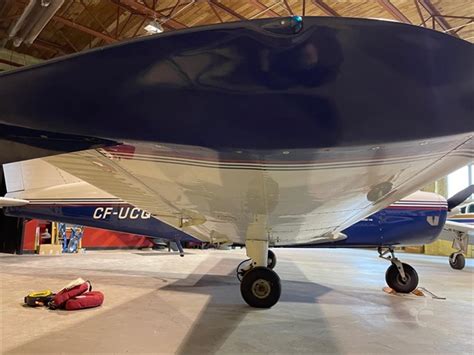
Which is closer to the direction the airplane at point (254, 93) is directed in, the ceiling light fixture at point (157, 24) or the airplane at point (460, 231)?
the airplane

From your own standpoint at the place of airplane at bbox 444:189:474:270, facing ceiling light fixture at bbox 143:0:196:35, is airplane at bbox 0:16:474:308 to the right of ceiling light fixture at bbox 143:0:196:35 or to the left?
left

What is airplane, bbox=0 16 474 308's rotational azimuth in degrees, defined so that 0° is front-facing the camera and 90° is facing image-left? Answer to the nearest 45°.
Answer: approximately 270°
